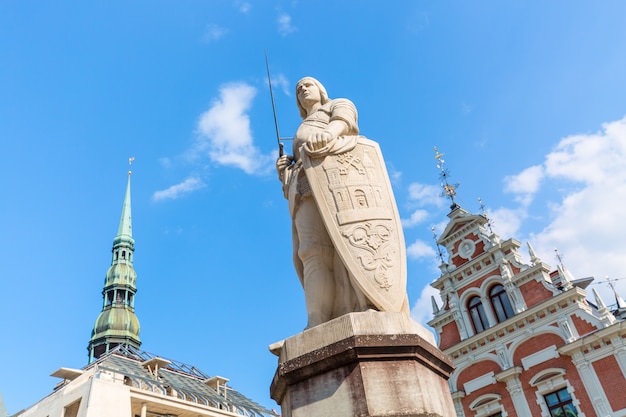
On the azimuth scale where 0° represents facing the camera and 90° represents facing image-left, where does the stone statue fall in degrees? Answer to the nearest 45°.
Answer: approximately 45°

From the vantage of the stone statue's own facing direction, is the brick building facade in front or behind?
behind
